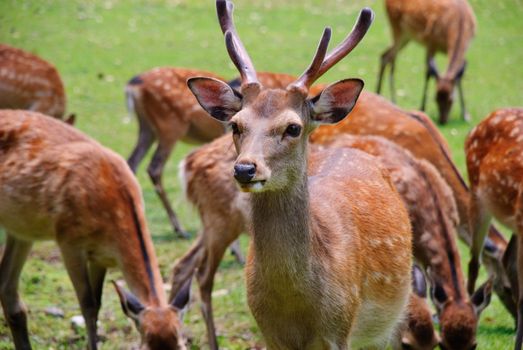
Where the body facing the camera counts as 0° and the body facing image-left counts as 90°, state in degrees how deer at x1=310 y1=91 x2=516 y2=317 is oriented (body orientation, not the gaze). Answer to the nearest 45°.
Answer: approximately 270°

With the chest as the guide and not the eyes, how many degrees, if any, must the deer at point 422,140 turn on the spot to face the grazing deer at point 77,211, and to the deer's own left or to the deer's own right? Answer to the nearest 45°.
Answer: approximately 135° to the deer's own right

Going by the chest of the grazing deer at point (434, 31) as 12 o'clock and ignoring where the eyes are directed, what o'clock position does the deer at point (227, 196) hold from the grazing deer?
The deer is roughly at 2 o'clock from the grazing deer.

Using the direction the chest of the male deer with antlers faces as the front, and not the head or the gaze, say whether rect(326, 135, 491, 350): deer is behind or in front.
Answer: behind

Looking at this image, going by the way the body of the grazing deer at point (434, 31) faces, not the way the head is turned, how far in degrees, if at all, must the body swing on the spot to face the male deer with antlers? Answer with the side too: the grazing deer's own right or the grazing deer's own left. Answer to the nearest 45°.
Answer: approximately 45° to the grazing deer's own right

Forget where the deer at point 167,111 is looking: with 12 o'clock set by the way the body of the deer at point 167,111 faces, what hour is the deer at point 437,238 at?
the deer at point 437,238 is roughly at 2 o'clock from the deer at point 167,111.

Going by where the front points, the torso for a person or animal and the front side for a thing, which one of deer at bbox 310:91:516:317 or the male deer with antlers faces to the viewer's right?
the deer

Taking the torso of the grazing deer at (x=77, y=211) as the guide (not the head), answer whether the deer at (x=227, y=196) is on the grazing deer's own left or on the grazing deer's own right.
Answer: on the grazing deer's own left

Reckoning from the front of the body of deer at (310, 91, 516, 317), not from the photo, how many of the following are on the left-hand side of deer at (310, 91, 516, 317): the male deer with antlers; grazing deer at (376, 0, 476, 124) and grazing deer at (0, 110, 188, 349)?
1

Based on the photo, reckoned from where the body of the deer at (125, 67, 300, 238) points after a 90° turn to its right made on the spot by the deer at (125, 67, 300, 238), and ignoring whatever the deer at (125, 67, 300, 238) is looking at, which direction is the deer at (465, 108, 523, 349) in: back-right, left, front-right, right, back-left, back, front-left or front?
front-left

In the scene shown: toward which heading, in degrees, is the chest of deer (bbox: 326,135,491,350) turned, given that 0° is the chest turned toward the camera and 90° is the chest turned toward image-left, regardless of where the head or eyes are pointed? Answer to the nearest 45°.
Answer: approximately 315°

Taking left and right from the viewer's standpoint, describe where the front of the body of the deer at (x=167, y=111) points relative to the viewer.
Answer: facing to the right of the viewer

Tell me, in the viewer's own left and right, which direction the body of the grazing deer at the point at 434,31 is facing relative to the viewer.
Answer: facing the viewer and to the right of the viewer

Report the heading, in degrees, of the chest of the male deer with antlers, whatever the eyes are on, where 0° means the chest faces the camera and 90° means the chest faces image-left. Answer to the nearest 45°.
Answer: approximately 45°

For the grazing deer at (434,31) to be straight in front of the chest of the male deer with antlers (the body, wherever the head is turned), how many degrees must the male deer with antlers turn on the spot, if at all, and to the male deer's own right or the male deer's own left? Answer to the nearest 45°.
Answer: approximately 135° to the male deer's own right
